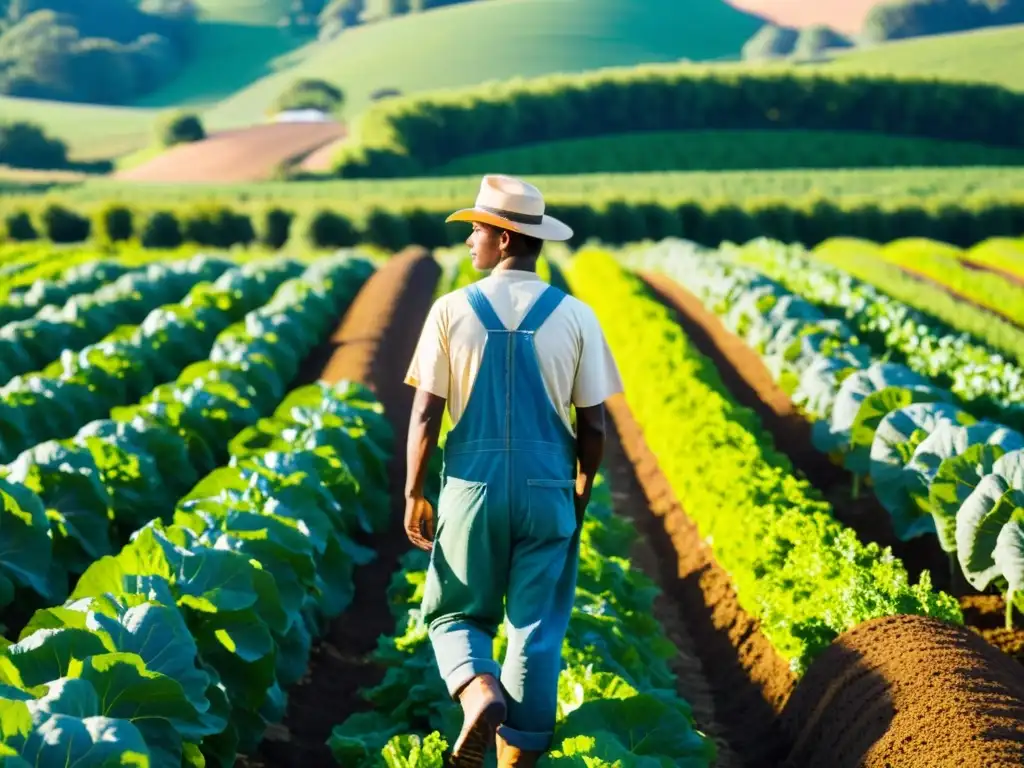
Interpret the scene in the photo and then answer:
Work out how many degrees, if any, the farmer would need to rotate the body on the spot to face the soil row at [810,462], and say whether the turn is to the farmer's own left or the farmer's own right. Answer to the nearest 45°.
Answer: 0° — they already face it

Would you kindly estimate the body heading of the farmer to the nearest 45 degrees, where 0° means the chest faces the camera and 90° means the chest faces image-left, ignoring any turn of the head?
approximately 180°

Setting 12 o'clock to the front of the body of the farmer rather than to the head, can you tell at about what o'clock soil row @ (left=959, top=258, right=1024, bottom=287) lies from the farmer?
The soil row is roughly at 1 o'clock from the farmer.

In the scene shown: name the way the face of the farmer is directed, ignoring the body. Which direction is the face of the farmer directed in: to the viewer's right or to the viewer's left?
to the viewer's left
